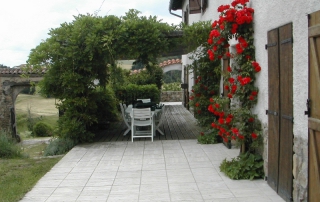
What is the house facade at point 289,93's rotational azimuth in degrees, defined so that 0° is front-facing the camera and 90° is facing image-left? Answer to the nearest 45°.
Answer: approximately 45°

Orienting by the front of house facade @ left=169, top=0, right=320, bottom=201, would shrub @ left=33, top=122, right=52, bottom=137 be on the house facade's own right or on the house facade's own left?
on the house facade's own right

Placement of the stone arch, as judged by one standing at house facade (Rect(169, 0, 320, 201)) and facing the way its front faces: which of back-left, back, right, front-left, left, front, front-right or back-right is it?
right

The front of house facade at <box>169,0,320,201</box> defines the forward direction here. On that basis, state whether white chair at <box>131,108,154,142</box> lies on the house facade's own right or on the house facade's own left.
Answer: on the house facade's own right

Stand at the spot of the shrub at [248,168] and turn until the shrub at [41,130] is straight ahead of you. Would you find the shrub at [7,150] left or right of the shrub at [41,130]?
left
